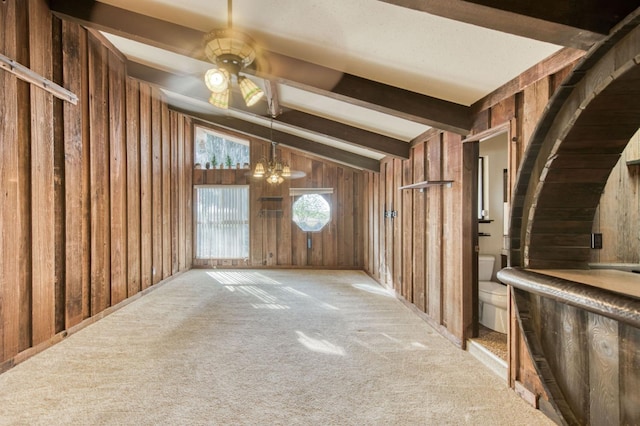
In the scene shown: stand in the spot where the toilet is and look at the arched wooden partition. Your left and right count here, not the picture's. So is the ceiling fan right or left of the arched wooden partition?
right

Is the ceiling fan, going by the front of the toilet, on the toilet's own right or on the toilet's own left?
on the toilet's own right

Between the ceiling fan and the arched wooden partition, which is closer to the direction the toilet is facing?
the arched wooden partition

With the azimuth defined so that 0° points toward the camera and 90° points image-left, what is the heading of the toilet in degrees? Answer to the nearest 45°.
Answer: approximately 315°

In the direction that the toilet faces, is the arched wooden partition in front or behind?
in front
